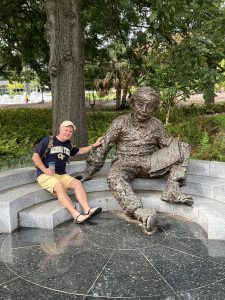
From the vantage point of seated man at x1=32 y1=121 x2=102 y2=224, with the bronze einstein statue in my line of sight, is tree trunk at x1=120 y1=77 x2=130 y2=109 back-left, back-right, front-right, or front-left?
front-left

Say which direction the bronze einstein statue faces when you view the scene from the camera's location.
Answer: facing the viewer

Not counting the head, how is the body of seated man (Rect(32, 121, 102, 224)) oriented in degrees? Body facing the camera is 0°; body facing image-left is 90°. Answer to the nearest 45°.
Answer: approximately 315°

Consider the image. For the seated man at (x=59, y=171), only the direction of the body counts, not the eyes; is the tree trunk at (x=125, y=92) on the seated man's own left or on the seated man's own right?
on the seated man's own left

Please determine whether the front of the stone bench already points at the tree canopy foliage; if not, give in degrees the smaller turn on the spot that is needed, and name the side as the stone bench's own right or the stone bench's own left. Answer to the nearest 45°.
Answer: approximately 180°

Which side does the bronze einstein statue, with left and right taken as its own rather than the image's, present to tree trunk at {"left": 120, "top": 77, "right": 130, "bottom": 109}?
back

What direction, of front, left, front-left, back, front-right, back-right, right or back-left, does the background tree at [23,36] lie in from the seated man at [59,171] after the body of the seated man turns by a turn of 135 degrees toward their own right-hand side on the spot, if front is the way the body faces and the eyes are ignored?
right

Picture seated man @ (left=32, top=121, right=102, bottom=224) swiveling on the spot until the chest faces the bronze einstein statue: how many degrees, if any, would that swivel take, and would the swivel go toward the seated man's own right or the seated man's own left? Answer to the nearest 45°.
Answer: approximately 45° to the seated man's own left

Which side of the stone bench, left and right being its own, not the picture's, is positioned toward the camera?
front

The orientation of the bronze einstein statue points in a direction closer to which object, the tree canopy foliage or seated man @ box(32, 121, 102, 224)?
the seated man
